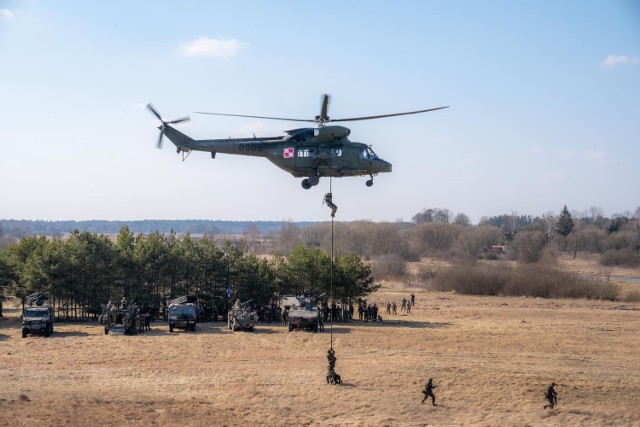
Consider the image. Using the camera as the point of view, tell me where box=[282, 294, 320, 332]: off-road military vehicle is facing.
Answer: facing the viewer

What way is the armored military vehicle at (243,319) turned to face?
toward the camera

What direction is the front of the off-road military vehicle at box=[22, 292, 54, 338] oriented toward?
toward the camera

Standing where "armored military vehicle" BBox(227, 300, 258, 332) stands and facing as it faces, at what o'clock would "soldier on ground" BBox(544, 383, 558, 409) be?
The soldier on ground is roughly at 11 o'clock from the armored military vehicle.

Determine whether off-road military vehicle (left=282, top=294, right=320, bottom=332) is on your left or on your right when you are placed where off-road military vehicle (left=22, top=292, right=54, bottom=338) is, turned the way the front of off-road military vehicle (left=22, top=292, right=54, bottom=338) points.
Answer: on your left

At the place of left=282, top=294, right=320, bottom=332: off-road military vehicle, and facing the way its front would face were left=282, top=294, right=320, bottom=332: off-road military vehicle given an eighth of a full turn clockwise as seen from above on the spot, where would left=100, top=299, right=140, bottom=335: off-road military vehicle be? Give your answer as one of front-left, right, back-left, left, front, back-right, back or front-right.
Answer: front-right

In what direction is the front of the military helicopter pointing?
to the viewer's right
